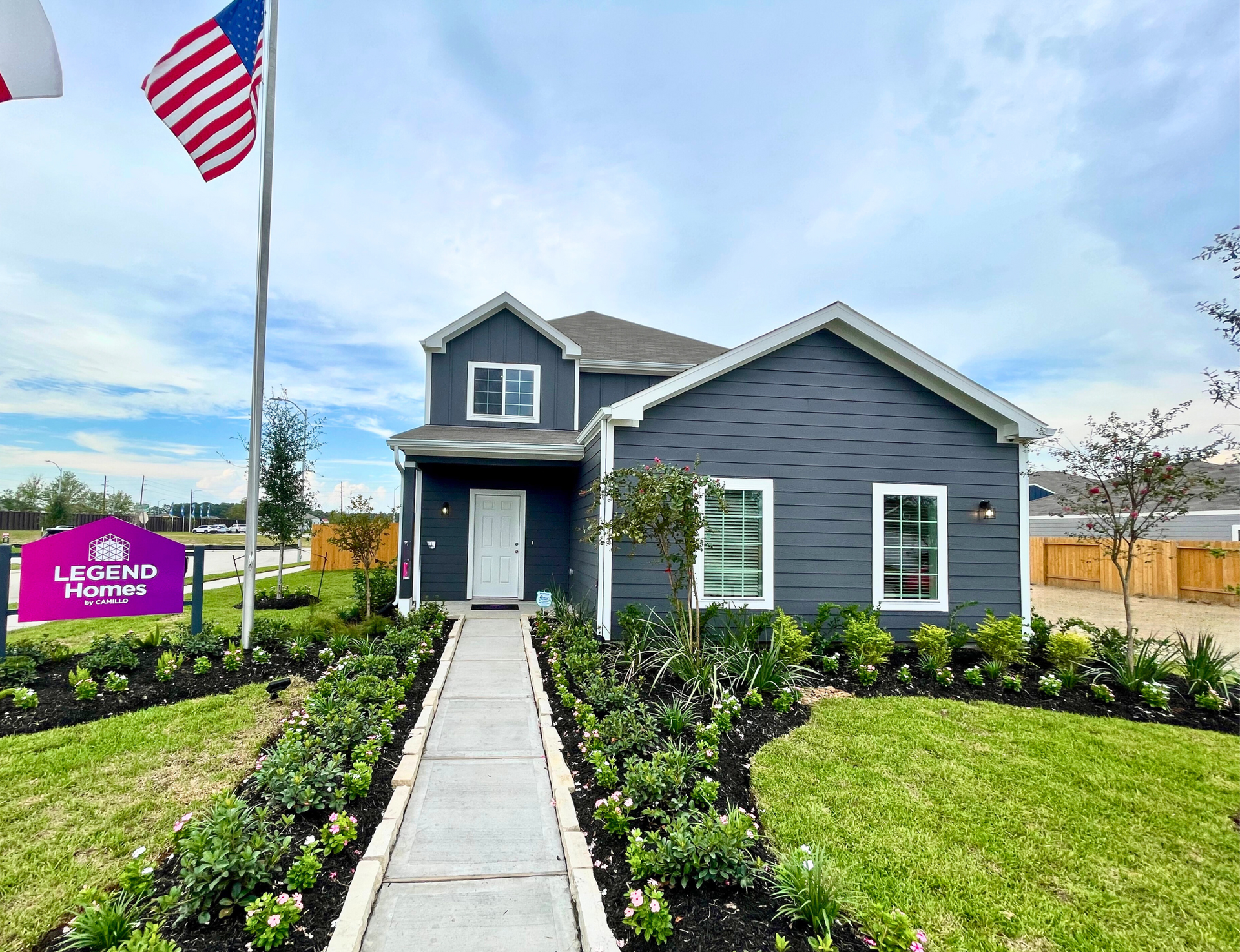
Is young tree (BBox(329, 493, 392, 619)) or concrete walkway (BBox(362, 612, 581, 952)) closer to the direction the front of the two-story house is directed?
the concrete walkway

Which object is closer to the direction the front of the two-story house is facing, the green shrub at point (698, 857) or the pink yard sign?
the green shrub

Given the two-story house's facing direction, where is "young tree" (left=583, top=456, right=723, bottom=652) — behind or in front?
in front

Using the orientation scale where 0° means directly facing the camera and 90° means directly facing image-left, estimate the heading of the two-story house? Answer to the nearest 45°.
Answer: approximately 0°

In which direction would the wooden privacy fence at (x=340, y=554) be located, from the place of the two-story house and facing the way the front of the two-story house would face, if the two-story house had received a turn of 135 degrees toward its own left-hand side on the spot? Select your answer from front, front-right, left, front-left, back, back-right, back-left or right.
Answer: left

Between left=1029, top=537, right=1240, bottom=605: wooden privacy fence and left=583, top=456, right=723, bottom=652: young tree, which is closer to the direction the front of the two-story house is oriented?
the young tree

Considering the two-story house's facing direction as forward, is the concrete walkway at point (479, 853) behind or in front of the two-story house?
in front

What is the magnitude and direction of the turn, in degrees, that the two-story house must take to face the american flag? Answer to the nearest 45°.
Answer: approximately 45° to its right

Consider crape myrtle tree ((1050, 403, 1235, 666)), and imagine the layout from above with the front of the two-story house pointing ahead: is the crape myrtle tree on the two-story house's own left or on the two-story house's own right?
on the two-story house's own left

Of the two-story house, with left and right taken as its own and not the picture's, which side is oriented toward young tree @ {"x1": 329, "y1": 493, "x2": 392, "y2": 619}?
right
